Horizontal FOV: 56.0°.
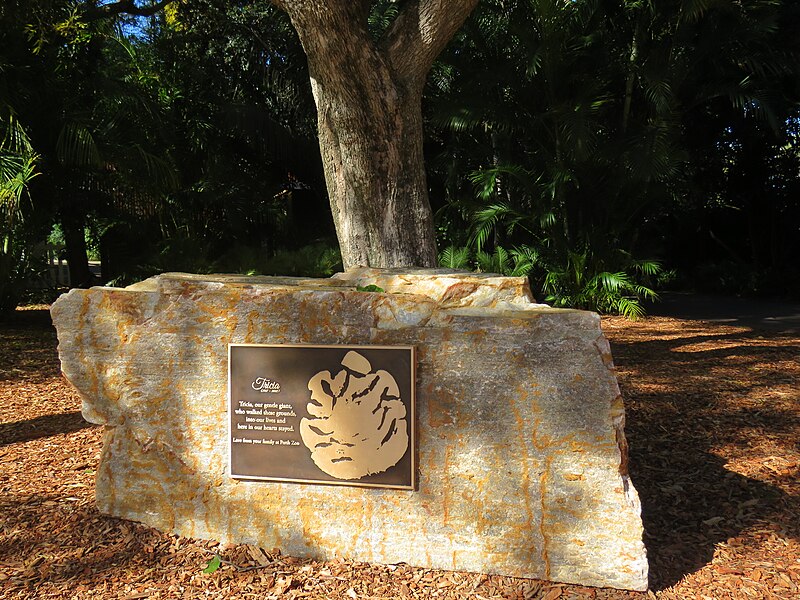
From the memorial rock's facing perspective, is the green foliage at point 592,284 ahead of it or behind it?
behind

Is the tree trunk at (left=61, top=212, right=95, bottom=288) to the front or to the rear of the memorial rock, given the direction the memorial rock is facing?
to the rear

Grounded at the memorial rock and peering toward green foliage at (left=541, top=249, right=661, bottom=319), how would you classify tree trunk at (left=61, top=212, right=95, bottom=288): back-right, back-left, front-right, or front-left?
front-left

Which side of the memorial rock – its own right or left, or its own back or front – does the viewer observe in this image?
front

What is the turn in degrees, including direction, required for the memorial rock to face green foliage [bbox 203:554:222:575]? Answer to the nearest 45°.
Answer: approximately 90° to its right

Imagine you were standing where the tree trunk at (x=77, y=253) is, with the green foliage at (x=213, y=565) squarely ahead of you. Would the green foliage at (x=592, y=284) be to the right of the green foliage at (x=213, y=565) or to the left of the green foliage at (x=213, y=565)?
left
